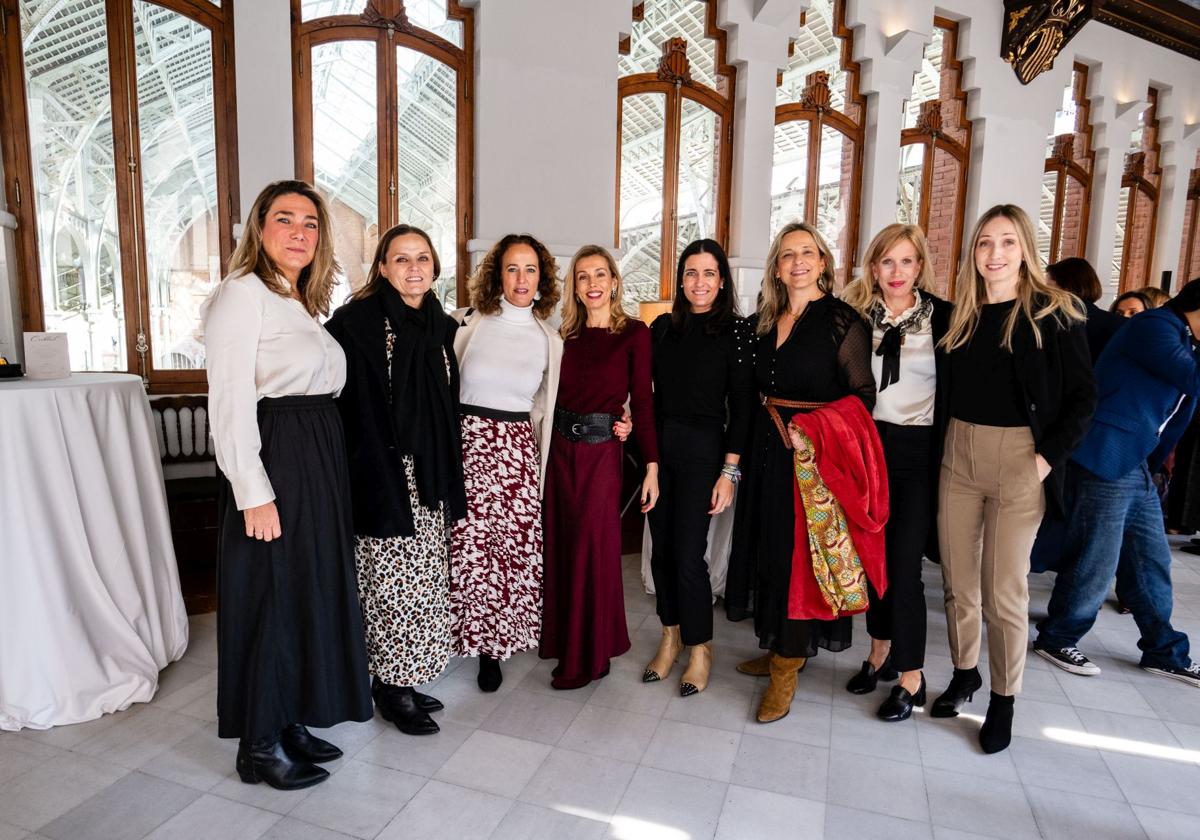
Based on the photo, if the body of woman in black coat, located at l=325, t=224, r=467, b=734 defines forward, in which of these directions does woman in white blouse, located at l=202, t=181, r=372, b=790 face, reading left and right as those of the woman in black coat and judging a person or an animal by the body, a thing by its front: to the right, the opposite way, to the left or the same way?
the same way

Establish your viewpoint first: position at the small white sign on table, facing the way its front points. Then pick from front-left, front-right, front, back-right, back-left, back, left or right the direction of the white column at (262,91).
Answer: back-left

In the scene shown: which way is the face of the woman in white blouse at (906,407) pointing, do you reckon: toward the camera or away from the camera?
toward the camera

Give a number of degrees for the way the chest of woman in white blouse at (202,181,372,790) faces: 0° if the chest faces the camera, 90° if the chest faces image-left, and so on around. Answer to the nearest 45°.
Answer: approximately 315°

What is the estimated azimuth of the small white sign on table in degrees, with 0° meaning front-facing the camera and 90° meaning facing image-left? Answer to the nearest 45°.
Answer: approximately 0°

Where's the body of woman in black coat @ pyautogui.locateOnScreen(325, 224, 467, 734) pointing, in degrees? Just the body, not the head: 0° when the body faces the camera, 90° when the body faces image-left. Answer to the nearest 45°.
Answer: approximately 315°

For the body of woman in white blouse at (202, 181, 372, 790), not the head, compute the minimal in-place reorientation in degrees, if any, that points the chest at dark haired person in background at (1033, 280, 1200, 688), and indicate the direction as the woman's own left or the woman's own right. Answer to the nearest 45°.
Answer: approximately 45° to the woman's own left

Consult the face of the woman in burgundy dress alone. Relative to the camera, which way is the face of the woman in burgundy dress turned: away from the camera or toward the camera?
toward the camera

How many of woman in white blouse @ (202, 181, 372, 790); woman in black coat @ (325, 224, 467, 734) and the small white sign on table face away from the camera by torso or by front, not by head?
0

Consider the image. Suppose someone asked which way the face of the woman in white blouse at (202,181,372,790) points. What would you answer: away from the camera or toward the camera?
toward the camera

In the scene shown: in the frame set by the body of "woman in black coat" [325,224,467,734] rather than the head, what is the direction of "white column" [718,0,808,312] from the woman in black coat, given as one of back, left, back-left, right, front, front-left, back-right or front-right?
left

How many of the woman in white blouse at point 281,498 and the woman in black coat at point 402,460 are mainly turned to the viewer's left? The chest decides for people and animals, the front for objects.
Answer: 0

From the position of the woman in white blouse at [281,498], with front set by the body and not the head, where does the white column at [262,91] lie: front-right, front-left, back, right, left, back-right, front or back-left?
back-left

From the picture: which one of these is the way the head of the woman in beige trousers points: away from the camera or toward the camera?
toward the camera

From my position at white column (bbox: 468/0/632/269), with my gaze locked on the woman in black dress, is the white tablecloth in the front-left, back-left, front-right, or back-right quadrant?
front-right

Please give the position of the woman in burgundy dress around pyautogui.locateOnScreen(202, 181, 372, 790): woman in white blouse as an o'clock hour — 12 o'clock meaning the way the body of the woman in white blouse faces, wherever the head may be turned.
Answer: The woman in burgundy dress is roughly at 10 o'clock from the woman in white blouse.

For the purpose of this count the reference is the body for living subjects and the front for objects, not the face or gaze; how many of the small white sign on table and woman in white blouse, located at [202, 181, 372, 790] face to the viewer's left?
0
